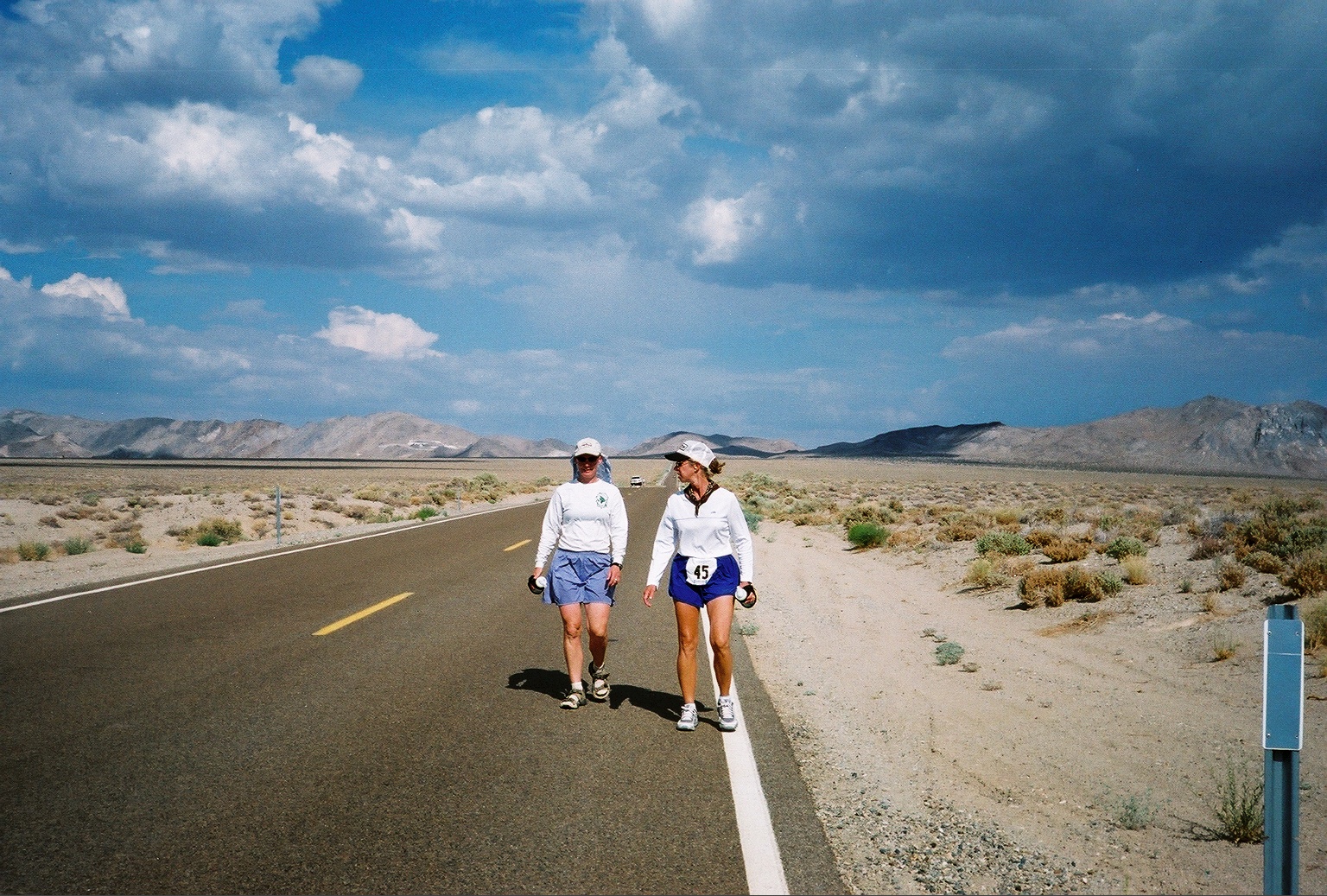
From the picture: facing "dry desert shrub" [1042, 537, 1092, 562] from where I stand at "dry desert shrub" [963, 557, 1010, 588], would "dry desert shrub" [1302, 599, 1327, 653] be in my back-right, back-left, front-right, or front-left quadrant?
back-right

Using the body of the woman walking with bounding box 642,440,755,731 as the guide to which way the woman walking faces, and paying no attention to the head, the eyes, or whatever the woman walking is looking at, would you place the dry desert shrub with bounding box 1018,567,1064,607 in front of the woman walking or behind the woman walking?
behind

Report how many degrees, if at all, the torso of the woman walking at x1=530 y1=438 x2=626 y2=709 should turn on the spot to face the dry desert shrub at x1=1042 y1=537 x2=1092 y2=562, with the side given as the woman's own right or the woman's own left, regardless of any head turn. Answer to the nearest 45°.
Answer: approximately 135° to the woman's own left

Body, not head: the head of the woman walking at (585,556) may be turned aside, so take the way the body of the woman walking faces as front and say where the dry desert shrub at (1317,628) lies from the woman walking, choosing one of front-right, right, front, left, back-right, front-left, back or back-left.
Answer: left

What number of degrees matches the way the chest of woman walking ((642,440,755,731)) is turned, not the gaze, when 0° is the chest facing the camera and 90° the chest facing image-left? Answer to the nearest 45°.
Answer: approximately 0°

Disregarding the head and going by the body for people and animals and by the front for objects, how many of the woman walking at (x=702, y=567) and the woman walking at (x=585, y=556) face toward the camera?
2

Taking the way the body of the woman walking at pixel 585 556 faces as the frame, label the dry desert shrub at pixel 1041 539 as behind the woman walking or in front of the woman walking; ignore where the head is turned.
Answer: behind

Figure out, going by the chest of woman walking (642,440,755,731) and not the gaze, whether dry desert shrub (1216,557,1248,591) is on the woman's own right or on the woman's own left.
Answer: on the woman's own left

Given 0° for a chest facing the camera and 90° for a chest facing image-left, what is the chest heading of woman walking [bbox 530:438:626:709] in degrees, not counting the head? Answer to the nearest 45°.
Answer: approximately 0°

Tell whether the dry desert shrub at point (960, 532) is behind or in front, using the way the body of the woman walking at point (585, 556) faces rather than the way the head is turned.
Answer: behind

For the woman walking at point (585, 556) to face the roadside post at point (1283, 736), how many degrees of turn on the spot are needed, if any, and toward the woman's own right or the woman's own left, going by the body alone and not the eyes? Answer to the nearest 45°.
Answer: approximately 45° to the woman's own left

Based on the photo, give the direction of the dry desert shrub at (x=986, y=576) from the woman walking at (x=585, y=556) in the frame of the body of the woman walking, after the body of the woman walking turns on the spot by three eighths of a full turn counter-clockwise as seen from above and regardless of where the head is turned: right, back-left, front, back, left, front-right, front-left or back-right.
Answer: front
